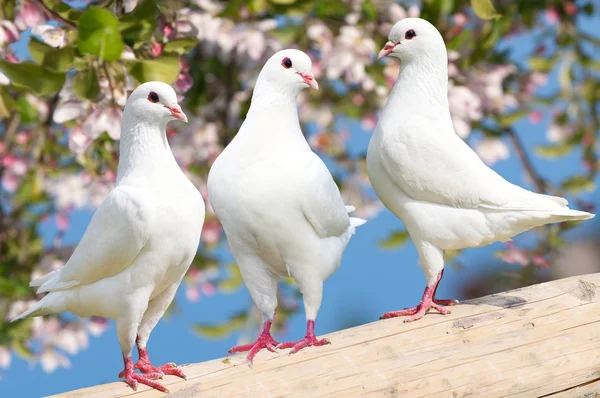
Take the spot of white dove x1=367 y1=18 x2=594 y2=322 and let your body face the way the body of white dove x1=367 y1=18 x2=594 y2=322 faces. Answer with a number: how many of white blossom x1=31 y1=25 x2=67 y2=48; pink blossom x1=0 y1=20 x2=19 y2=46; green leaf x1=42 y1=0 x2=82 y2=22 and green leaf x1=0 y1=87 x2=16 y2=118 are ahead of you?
4

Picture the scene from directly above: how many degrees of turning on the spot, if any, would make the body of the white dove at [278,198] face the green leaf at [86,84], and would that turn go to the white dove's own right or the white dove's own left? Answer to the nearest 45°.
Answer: approximately 90° to the white dove's own right

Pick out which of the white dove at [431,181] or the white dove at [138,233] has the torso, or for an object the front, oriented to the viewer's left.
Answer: the white dove at [431,181]

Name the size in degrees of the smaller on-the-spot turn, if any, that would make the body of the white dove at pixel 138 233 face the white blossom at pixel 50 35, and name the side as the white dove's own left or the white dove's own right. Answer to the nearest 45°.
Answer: approximately 135° to the white dove's own left

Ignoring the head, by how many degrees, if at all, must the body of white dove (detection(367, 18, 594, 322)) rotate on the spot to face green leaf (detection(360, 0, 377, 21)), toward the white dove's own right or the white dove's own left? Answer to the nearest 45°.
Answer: approximately 90° to the white dove's own right

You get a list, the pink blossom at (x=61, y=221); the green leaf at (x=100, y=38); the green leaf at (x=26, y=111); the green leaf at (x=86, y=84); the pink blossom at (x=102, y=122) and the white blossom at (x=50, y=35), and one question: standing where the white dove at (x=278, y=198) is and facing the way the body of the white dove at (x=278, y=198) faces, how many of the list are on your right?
6

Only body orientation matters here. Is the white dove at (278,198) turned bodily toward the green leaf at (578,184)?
no

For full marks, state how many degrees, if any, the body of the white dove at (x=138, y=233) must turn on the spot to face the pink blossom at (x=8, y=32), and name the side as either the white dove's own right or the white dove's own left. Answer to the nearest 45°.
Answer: approximately 135° to the white dove's own left

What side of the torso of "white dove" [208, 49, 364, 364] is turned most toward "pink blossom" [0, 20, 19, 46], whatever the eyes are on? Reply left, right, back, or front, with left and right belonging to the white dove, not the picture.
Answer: right

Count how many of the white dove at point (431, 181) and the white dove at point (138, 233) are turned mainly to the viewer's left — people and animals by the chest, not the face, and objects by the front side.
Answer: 1

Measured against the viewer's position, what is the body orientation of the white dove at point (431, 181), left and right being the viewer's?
facing to the left of the viewer

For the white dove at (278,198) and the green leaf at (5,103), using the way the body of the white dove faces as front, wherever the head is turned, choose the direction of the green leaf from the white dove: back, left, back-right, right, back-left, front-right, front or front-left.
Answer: right

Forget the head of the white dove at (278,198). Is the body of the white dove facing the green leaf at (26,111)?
no

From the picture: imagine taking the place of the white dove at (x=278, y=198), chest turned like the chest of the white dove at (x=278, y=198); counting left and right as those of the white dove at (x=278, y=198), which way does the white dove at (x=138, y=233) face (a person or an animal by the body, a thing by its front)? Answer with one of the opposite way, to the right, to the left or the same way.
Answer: to the left

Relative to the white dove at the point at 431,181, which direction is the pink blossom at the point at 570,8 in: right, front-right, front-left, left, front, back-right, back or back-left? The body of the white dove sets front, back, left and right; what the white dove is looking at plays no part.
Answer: right

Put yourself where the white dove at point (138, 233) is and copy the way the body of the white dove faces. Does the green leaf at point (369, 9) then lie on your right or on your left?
on your left

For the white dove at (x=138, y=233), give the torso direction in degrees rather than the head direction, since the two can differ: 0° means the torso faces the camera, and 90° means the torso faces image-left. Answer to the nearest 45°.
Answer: approximately 315°

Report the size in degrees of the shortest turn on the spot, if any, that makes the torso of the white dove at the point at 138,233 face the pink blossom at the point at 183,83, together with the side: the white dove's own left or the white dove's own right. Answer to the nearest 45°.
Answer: approximately 135° to the white dove's own left

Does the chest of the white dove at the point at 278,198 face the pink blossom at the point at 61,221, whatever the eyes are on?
no
